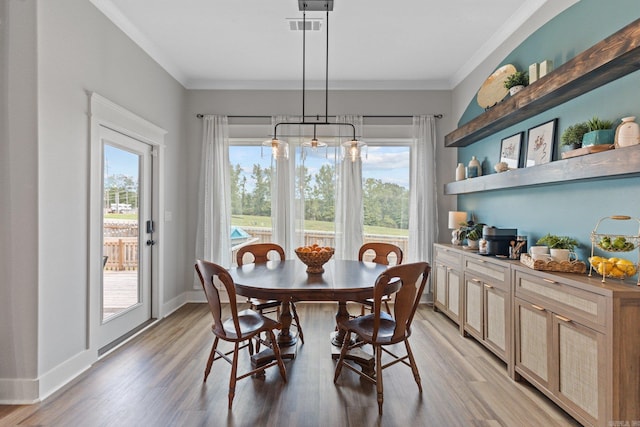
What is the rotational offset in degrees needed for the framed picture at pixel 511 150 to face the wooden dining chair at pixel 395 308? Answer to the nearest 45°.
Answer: approximately 45° to its left

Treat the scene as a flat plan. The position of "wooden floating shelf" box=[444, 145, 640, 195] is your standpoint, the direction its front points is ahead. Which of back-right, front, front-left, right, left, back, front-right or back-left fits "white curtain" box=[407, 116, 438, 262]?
right

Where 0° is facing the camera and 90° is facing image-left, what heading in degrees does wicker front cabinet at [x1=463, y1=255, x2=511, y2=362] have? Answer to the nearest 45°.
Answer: approximately 45°

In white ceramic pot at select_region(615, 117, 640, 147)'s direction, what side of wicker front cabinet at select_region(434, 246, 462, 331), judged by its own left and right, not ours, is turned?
left

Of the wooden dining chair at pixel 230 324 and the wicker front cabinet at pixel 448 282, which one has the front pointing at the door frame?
the wicker front cabinet

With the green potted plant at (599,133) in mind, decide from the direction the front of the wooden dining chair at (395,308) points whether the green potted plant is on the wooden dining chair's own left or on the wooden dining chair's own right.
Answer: on the wooden dining chair's own right

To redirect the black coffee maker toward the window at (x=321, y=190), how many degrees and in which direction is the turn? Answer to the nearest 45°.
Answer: approximately 45° to its right

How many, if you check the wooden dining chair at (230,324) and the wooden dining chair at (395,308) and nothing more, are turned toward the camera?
0

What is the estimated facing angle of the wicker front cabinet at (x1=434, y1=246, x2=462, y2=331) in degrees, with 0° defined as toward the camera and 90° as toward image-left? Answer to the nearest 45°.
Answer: approximately 45°

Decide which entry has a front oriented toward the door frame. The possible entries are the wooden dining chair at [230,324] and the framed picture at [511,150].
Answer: the framed picture
